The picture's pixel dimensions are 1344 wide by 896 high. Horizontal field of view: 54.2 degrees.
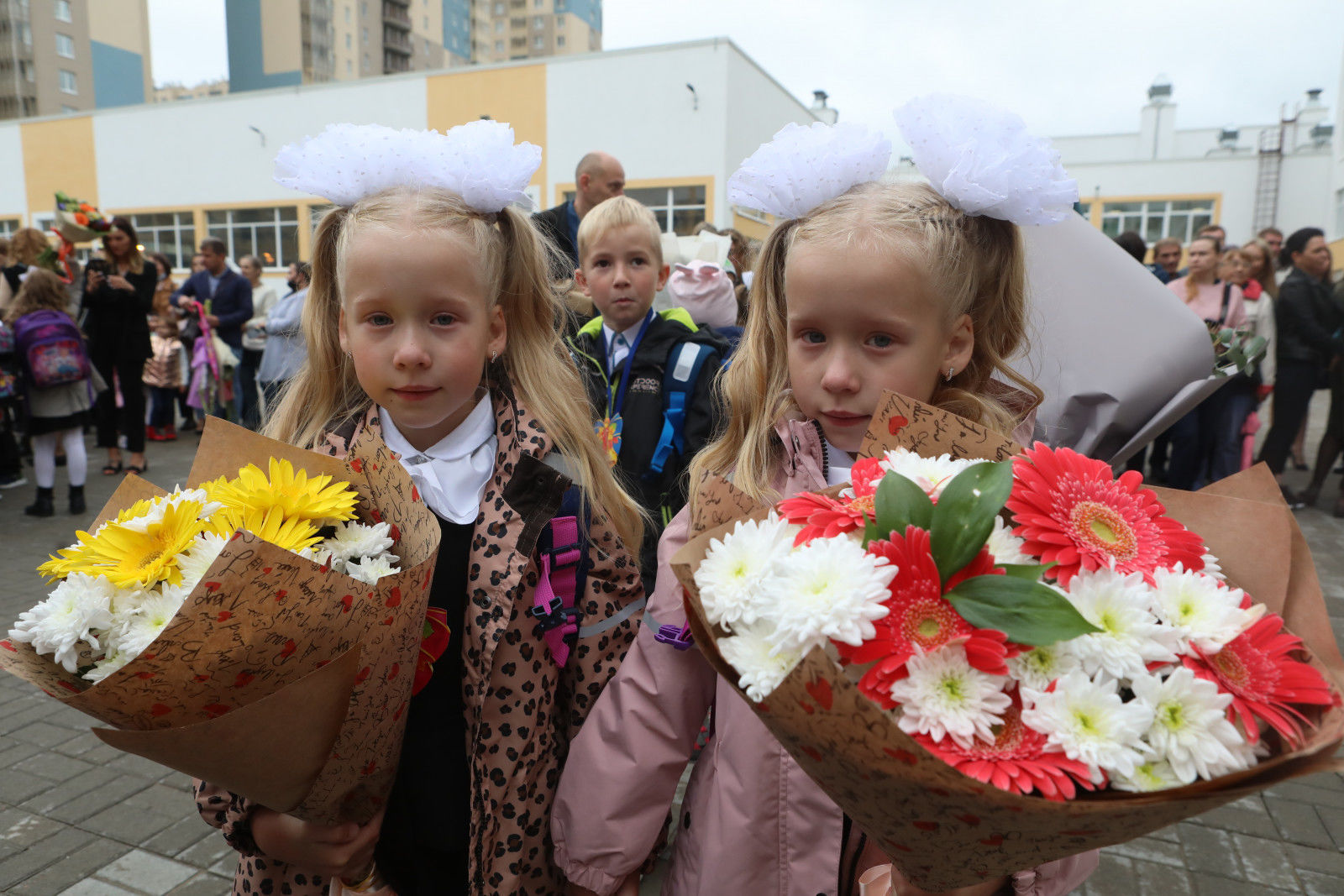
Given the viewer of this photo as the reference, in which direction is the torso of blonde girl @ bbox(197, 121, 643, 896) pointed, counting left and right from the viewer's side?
facing the viewer

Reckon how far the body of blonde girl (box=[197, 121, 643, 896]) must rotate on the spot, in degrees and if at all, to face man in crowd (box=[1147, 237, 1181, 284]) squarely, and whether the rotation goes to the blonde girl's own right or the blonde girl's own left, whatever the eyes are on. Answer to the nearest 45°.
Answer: approximately 135° to the blonde girl's own left

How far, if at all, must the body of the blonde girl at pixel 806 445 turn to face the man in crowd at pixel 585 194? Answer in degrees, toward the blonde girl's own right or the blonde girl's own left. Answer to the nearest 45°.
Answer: approximately 180°

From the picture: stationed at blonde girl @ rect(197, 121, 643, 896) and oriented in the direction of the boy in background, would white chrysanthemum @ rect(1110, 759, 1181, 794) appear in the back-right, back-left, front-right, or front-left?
back-right

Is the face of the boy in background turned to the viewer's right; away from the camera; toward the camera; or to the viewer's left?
toward the camera

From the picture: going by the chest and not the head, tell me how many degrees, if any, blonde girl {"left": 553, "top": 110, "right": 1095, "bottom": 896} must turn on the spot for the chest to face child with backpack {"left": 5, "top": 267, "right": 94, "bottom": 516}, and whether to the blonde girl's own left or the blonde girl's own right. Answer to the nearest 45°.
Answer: approximately 135° to the blonde girl's own right

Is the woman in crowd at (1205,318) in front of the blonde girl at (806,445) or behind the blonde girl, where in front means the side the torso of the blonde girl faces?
behind

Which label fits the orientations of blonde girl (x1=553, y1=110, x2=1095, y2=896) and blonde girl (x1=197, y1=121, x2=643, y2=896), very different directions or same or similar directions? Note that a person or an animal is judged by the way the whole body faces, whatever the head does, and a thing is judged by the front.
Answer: same or similar directions

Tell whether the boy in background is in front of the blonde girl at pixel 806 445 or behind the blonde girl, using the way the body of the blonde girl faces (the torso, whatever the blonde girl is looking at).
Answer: behind

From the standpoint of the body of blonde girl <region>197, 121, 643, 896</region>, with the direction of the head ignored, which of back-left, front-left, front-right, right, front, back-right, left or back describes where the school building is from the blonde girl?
back

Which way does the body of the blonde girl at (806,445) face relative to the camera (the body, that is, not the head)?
toward the camera

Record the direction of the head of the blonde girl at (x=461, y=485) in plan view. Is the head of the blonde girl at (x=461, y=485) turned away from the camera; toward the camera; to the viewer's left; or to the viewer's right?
toward the camera

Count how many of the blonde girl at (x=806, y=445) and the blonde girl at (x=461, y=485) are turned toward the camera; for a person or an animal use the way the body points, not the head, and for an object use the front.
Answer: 2
